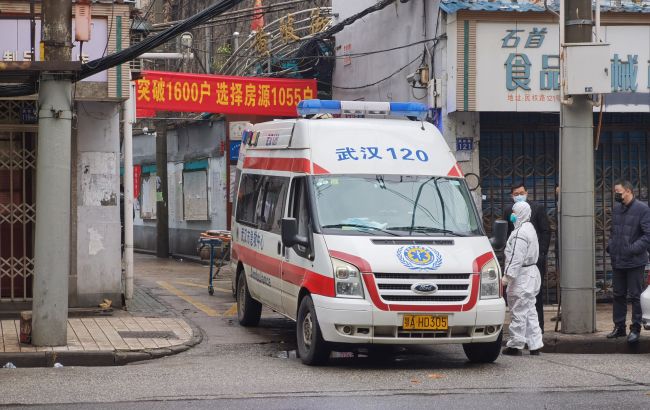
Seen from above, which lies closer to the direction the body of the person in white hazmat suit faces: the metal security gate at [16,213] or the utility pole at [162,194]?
the metal security gate

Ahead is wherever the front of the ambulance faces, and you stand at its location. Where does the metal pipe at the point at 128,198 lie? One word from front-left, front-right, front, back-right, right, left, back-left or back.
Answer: back

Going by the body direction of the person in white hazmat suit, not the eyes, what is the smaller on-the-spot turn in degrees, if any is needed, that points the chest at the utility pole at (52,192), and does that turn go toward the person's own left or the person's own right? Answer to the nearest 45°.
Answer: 0° — they already face it

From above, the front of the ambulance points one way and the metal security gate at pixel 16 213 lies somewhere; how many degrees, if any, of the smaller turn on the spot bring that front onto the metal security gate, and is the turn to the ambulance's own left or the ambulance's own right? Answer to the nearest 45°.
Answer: approximately 180°

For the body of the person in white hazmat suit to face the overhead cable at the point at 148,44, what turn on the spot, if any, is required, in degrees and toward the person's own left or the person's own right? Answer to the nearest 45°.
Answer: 0° — they already face it

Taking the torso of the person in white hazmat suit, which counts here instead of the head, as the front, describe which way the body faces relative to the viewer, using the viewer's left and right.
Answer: facing to the left of the viewer

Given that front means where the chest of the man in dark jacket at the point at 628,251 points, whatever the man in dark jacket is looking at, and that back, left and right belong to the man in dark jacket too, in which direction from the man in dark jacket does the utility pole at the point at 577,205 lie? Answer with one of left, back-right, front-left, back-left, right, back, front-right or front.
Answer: front-right

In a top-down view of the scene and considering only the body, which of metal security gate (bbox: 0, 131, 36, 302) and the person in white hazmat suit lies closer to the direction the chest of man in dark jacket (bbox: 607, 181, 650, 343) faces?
the person in white hazmat suit

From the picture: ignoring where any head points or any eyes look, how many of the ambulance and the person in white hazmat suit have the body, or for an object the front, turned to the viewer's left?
1

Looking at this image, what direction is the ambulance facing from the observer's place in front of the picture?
facing the viewer and to the right of the viewer

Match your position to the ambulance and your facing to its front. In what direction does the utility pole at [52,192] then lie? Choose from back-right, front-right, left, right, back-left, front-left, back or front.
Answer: back-right

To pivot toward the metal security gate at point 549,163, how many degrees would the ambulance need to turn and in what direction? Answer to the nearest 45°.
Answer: approximately 90° to its left

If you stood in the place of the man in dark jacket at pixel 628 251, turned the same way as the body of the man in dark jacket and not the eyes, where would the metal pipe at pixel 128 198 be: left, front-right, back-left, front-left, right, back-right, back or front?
front-right
